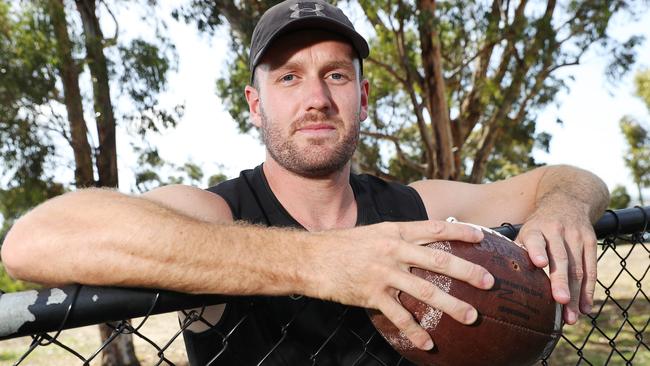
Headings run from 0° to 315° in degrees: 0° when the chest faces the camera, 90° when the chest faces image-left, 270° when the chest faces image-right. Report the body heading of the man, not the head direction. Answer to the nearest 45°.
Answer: approximately 0°

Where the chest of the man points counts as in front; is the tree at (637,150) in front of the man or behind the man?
behind

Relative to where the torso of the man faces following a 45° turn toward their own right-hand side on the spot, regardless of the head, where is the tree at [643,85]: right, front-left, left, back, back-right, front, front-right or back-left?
back

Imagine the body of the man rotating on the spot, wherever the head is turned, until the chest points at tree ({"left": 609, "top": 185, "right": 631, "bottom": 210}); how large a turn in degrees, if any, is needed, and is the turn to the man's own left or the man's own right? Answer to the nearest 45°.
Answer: approximately 135° to the man's own left
